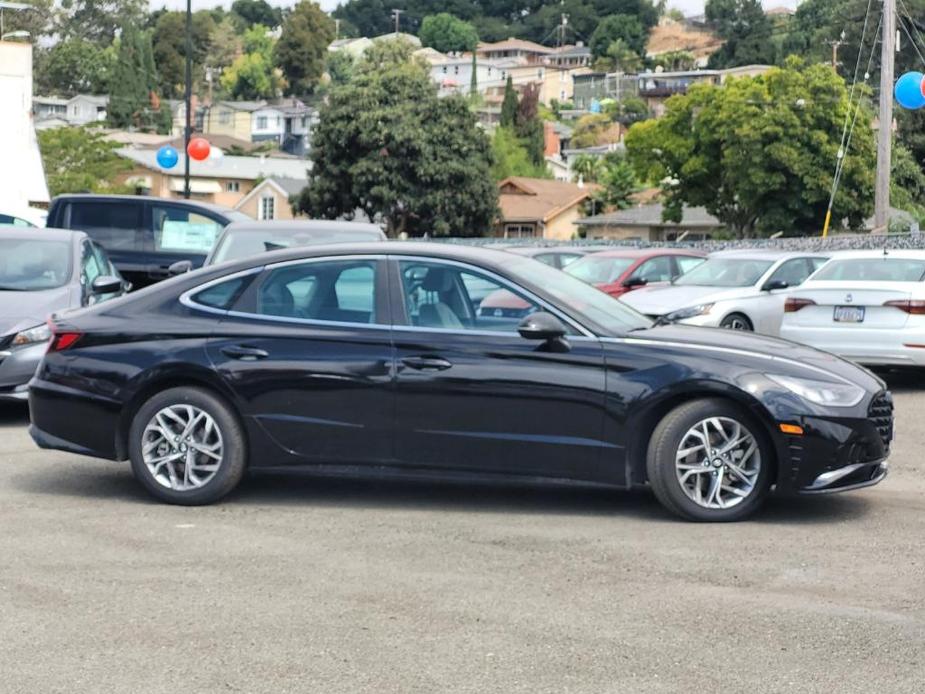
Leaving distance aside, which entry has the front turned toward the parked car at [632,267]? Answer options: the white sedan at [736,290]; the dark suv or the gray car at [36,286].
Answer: the dark suv

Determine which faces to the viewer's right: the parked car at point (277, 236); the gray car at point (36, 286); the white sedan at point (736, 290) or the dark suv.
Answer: the dark suv

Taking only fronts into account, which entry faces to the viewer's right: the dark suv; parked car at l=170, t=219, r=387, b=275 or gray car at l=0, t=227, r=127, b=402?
the dark suv

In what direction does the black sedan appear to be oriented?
to the viewer's right

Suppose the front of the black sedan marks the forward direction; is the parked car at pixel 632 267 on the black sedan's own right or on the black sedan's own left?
on the black sedan's own left

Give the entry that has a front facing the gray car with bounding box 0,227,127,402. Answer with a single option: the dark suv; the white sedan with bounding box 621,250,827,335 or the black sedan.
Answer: the white sedan

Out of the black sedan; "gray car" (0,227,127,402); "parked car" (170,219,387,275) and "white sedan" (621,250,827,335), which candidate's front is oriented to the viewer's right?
the black sedan

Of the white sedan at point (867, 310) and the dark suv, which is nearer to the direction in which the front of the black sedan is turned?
the white sedan

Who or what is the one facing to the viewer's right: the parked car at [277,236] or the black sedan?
the black sedan

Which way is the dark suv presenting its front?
to the viewer's right

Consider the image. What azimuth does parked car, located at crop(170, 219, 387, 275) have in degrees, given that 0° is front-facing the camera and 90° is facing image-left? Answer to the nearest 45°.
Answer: approximately 0°

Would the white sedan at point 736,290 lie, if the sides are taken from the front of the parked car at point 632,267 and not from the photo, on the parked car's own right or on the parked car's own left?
on the parked car's own left
